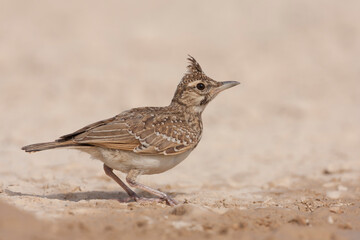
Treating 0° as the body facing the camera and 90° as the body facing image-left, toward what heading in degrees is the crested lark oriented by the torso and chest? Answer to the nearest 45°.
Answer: approximately 270°
